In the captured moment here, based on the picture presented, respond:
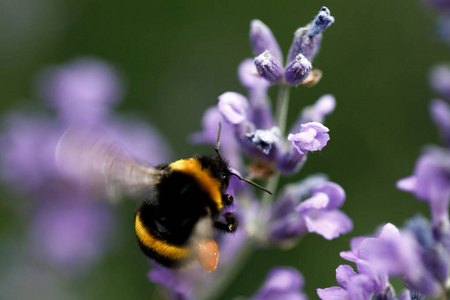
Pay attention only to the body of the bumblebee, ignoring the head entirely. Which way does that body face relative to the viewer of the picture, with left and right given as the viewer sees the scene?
facing away from the viewer and to the right of the viewer

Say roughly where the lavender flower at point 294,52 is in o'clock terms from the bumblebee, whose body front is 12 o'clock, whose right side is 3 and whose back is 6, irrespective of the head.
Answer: The lavender flower is roughly at 1 o'clock from the bumblebee.

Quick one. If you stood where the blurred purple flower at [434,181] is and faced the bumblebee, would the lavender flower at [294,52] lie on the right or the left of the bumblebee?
right

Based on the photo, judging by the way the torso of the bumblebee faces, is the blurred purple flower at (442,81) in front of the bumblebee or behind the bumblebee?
in front
